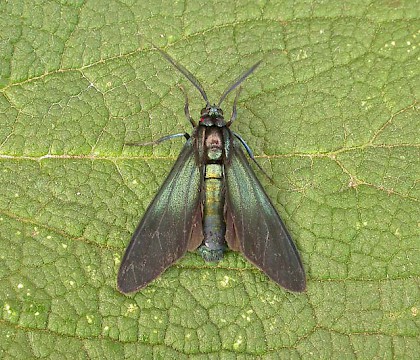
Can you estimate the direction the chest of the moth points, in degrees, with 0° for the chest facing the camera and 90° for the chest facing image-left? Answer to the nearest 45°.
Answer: approximately 180°
